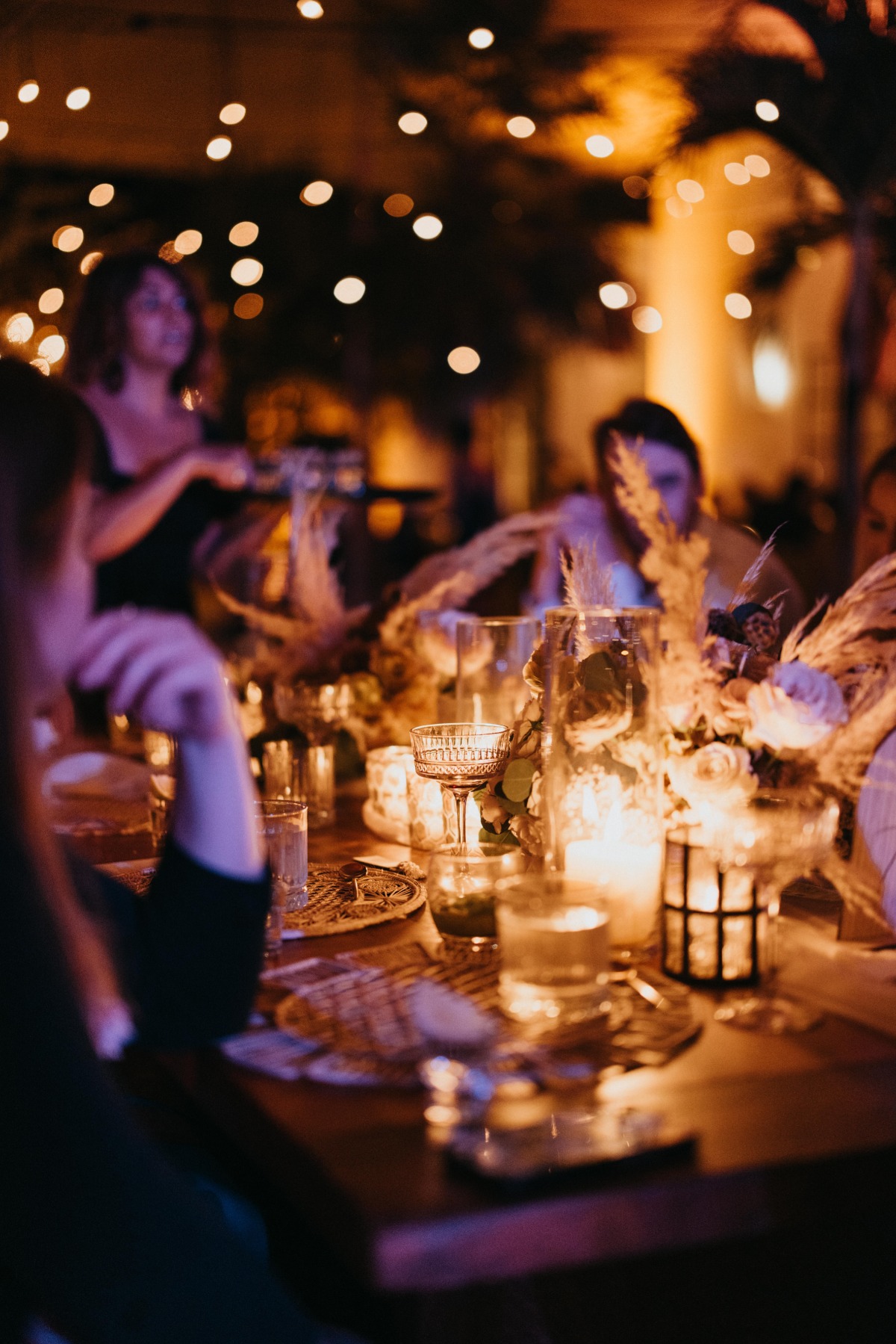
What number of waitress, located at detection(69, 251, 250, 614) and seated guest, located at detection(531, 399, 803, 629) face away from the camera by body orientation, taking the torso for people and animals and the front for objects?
0

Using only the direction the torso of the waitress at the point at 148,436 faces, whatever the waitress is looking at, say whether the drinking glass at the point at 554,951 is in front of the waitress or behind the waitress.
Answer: in front

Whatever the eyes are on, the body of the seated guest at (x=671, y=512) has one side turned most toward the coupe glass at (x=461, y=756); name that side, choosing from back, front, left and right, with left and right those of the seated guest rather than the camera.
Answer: front

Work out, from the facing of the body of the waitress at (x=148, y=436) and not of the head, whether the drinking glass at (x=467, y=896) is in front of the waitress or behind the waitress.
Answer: in front

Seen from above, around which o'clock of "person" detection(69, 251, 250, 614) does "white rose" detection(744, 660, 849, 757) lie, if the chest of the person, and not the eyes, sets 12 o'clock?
The white rose is roughly at 1 o'clock from the person.

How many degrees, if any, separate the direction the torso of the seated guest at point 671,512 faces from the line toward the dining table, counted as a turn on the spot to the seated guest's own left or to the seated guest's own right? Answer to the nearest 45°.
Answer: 0° — they already face it

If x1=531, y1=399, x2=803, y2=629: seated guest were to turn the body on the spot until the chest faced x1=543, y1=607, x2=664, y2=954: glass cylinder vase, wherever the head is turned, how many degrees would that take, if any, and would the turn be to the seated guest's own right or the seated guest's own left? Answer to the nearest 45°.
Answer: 0° — they already face it

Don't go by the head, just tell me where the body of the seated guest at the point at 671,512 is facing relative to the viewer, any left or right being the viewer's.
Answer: facing the viewer

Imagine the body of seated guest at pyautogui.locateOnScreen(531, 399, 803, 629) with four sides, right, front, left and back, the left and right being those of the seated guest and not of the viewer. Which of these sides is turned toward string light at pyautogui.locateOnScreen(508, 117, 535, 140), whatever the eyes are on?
back

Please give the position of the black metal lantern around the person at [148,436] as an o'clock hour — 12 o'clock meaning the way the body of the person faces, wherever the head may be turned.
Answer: The black metal lantern is roughly at 1 o'clock from the person.

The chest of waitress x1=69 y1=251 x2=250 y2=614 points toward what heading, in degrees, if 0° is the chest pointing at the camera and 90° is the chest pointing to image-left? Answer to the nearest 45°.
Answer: approximately 315°

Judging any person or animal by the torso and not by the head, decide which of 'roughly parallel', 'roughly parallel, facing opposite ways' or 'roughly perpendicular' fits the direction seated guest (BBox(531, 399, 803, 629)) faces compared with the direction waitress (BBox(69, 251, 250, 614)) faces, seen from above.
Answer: roughly perpendicular
